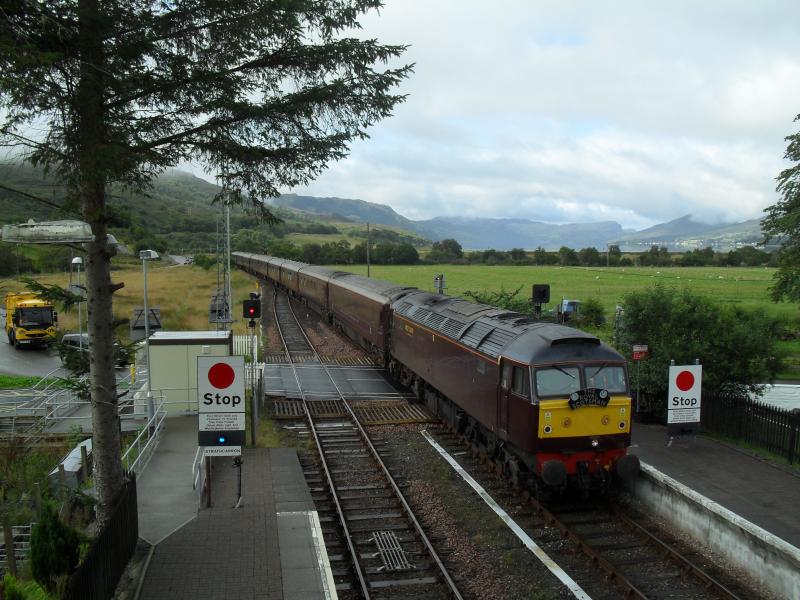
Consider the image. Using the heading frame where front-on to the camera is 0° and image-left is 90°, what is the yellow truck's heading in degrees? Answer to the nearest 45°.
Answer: approximately 315°

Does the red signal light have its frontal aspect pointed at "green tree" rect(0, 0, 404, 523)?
yes

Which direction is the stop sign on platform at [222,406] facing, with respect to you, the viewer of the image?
facing the viewer

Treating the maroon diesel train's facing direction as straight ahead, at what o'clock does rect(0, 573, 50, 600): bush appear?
The bush is roughly at 3 o'clock from the maroon diesel train.

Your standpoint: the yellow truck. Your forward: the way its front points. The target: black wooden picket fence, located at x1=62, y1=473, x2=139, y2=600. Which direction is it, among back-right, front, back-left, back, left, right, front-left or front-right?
front-right

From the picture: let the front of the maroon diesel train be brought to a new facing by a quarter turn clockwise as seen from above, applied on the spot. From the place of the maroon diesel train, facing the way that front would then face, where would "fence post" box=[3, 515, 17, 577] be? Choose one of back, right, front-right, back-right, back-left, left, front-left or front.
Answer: front

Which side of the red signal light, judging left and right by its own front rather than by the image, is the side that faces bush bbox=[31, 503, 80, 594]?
front

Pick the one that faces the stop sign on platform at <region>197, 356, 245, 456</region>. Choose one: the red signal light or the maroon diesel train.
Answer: the red signal light

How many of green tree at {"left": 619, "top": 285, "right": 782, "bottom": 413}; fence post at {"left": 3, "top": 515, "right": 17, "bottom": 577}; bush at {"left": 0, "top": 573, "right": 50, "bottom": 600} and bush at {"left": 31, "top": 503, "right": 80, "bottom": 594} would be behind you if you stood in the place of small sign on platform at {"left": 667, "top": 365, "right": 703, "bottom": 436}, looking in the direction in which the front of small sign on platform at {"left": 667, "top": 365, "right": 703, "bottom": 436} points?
1

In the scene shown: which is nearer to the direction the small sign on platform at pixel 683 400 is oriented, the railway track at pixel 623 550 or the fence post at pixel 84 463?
the railway track

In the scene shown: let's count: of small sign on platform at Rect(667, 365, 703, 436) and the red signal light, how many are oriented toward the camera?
2

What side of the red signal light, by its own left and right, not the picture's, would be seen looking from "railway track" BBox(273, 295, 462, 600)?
front

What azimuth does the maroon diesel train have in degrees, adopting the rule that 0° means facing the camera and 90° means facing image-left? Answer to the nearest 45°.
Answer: approximately 315°
